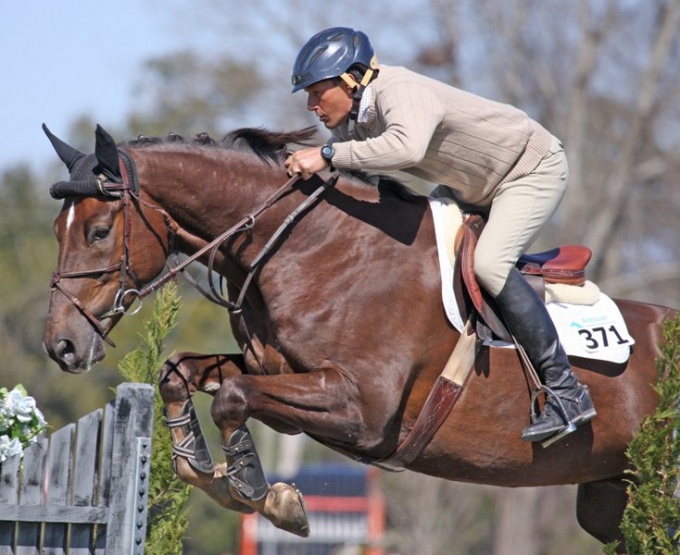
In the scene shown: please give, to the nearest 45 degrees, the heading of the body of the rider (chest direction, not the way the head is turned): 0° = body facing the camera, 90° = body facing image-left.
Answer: approximately 90°

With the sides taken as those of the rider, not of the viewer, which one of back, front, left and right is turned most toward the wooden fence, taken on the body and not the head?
front

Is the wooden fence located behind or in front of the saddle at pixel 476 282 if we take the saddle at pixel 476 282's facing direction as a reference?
in front

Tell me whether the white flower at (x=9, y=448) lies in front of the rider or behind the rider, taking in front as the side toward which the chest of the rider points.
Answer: in front

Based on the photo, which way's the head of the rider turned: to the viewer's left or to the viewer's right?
to the viewer's left

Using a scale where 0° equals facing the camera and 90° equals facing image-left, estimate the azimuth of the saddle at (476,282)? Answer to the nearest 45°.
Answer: approximately 90°
